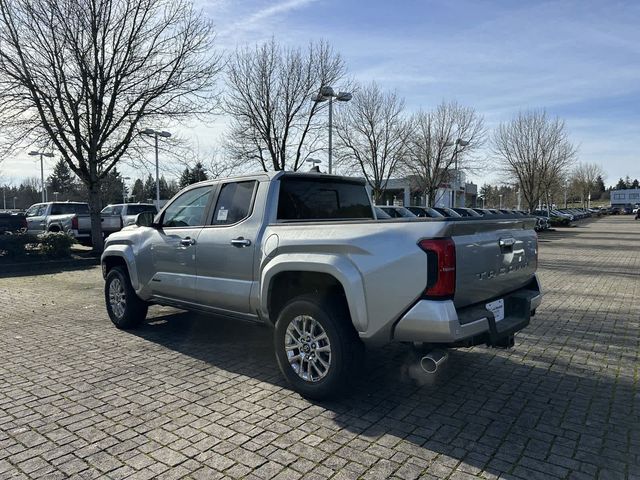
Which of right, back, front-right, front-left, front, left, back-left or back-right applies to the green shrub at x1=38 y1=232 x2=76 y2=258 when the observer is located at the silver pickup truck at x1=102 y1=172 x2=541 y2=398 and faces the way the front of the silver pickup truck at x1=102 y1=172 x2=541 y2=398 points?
front

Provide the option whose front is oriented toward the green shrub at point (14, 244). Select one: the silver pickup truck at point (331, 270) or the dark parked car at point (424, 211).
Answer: the silver pickup truck

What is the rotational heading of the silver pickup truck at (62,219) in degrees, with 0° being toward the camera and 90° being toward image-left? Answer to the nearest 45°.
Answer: approximately 135°

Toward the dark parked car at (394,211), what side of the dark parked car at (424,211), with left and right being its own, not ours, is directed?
right

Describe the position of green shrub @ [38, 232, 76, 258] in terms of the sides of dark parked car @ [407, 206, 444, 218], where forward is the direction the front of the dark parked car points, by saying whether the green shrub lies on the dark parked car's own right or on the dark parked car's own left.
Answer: on the dark parked car's own right

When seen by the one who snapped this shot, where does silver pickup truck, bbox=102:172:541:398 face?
facing away from the viewer and to the left of the viewer

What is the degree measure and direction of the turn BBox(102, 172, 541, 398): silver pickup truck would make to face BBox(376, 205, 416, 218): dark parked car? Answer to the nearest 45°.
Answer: approximately 45° to its right

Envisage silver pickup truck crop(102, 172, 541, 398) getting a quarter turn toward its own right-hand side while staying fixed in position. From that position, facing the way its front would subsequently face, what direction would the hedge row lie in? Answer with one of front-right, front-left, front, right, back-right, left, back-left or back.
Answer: left

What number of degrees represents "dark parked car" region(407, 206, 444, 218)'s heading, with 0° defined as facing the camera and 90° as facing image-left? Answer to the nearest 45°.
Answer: approximately 315°

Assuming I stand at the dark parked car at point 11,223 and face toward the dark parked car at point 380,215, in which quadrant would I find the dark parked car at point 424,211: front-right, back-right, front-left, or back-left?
front-left

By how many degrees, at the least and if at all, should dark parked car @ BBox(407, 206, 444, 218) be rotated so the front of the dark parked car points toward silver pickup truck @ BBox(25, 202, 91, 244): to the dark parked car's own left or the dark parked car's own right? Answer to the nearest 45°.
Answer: approximately 90° to the dark parked car's own right

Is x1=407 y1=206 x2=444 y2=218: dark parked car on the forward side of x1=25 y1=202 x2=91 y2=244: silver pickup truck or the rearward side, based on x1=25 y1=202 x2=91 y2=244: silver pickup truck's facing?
on the rearward side

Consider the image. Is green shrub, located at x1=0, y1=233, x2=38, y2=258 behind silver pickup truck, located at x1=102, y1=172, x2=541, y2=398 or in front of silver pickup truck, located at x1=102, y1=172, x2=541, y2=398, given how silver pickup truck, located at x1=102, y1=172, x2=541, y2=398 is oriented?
in front
